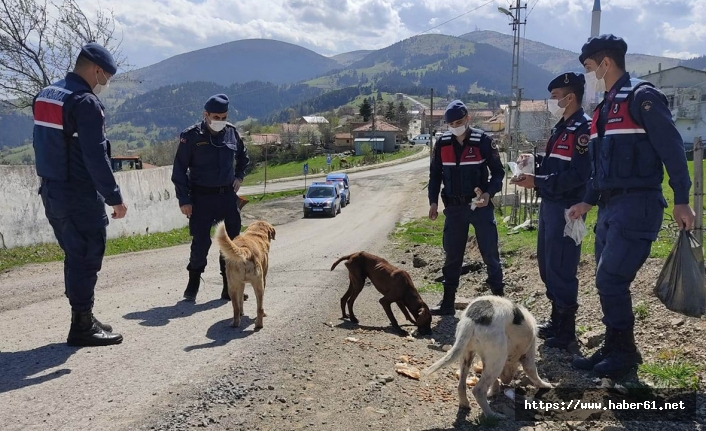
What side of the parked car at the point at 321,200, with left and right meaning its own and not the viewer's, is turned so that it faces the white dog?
front

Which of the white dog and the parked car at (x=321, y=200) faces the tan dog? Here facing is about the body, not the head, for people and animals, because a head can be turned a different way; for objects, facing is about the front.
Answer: the parked car

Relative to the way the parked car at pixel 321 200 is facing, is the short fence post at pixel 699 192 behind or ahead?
ahead

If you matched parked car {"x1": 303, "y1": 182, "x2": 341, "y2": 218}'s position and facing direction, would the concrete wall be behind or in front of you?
in front

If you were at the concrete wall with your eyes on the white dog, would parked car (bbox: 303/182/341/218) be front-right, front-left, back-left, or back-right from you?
back-left

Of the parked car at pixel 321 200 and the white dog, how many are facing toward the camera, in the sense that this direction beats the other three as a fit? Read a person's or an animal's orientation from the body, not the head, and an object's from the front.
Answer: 1

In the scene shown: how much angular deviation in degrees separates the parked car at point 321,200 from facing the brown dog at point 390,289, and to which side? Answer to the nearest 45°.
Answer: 0° — it already faces it

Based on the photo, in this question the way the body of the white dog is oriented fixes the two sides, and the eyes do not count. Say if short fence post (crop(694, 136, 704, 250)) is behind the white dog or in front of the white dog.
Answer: in front

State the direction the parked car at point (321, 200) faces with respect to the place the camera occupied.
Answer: facing the viewer

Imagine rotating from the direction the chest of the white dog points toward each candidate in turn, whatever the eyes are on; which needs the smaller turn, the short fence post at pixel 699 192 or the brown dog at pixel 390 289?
the short fence post

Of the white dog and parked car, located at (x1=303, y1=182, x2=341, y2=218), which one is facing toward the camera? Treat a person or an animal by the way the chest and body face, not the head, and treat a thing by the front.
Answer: the parked car

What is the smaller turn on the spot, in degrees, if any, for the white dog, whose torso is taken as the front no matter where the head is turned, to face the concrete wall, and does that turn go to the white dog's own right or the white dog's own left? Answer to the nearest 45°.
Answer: approximately 90° to the white dog's own left

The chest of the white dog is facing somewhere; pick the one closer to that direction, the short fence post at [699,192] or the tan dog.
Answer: the short fence post

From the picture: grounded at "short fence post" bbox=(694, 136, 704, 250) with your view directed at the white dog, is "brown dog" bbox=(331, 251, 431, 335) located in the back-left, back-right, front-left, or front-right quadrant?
front-right

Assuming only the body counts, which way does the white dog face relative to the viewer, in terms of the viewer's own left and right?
facing away from the viewer and to the right of the viewer

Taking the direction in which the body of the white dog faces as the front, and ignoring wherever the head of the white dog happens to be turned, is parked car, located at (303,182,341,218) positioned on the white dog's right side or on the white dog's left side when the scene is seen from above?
on the white dog's left side
